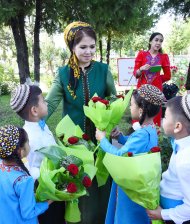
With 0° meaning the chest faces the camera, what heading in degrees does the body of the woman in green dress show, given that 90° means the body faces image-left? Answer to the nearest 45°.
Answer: approximately 0°

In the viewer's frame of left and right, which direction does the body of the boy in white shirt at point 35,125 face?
facing to the right of the viewer

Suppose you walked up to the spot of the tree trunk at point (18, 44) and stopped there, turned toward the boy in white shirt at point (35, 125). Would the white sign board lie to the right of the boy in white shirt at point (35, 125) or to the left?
left

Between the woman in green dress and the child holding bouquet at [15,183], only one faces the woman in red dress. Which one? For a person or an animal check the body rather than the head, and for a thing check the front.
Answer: the child holding bouquet

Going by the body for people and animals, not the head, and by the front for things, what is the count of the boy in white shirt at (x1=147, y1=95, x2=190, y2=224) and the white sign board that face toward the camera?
1

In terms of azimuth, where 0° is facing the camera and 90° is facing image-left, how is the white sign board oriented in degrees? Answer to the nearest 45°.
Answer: approximately 0°

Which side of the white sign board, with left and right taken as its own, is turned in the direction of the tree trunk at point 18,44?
right

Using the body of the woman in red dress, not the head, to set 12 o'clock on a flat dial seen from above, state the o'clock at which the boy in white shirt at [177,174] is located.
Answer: The boy in white shirt is roughly at 12 o'clock from the woman in red dress.

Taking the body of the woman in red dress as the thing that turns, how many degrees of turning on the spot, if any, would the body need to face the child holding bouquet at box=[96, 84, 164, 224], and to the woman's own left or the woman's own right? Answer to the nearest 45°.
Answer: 0° — they already face them
